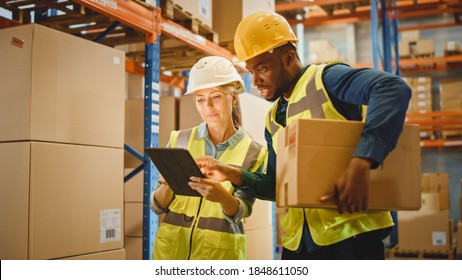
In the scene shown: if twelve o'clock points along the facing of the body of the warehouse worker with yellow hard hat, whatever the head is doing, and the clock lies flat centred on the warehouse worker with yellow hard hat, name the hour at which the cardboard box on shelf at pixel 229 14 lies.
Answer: The cardboard box on shelf is roughly at 4 o'clock from the warehouse worker with yellow hard hat.

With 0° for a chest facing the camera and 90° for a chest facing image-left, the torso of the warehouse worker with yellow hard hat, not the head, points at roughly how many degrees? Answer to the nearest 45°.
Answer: approximately 45°

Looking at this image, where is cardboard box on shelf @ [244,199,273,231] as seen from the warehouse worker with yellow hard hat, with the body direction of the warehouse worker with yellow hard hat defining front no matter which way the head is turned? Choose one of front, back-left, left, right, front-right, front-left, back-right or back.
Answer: back-right

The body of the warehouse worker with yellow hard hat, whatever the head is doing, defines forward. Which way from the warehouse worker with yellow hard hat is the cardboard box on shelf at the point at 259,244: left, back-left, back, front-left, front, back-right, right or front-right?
back-right

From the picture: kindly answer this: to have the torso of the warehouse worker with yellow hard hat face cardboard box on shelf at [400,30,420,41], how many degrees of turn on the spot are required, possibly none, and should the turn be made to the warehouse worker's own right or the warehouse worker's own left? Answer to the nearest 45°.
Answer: approximately 135° to the warehouse worker's own right

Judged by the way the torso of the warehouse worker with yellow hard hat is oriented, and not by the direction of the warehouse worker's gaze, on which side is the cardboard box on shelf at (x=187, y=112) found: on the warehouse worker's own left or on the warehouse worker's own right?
on the warehouse worker's own right

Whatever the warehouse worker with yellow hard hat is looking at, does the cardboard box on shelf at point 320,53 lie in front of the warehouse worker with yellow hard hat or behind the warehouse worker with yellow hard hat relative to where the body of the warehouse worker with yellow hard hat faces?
behind

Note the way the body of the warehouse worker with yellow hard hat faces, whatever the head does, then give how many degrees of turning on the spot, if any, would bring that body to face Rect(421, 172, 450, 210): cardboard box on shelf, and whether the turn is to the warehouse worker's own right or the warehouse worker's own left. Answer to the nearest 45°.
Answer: approximately 135° to the warehouse worker's own right

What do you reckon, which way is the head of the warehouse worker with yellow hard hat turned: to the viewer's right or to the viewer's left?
to the viewer's left
